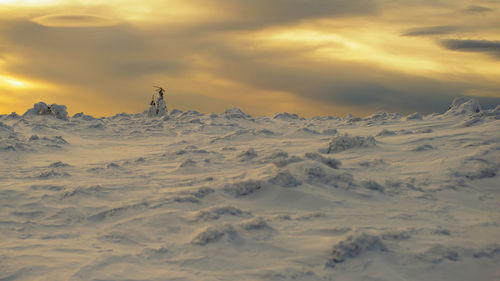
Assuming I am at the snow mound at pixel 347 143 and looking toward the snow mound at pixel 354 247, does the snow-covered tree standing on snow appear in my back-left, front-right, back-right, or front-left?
back-right
